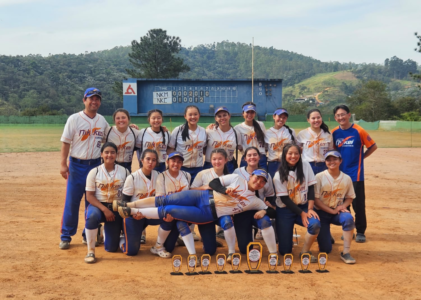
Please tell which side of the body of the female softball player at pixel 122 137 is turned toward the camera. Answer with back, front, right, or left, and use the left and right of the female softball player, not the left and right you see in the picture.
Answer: front

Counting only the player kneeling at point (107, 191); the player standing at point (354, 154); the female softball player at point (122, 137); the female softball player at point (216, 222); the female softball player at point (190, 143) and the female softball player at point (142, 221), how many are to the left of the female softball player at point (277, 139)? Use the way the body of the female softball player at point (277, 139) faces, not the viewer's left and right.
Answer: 1

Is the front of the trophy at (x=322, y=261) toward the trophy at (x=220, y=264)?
no

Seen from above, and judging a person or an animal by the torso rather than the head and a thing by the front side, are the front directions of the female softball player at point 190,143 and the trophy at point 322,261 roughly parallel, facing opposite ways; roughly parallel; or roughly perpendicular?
roughly parallel

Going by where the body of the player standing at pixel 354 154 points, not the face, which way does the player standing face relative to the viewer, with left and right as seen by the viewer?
facing the viewer and to the left of the viewer

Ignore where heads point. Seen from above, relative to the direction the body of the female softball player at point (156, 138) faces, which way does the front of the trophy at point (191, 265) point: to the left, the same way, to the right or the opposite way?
the same way

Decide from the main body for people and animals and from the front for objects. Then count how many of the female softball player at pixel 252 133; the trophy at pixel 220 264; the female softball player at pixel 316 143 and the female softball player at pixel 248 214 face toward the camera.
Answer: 4

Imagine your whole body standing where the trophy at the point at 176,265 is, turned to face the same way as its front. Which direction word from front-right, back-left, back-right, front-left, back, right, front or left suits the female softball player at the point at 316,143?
back-left

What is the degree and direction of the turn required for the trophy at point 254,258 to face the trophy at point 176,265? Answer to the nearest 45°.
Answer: approximately 90° to its right

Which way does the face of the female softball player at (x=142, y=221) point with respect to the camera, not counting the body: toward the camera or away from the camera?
toward the camera

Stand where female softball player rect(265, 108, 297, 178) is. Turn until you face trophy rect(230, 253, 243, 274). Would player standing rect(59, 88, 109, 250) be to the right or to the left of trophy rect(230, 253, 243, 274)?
right

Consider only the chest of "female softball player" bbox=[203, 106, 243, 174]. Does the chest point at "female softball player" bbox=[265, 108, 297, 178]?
no

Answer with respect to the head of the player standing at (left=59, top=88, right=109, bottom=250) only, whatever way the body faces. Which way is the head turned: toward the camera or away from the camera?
toward the camera

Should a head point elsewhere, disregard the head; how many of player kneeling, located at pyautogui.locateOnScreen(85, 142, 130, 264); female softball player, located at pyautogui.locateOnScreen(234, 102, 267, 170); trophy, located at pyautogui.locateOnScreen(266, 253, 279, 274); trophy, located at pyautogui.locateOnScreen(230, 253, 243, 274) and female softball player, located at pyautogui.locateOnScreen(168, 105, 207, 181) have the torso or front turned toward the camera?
5

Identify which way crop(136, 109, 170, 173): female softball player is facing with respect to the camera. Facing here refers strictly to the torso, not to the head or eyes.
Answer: toward the camera

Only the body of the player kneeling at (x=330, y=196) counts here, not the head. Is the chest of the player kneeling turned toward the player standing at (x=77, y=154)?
no

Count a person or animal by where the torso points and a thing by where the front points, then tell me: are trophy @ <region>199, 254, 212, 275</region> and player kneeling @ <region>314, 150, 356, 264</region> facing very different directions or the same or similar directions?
same or similar directions

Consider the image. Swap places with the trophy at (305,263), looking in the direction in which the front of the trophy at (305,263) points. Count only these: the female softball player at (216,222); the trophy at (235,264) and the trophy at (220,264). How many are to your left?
0

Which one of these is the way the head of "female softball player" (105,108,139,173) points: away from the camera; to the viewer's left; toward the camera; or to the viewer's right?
toward the camera

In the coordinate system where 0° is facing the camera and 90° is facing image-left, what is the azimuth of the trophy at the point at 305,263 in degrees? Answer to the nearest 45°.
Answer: approximately 0°
